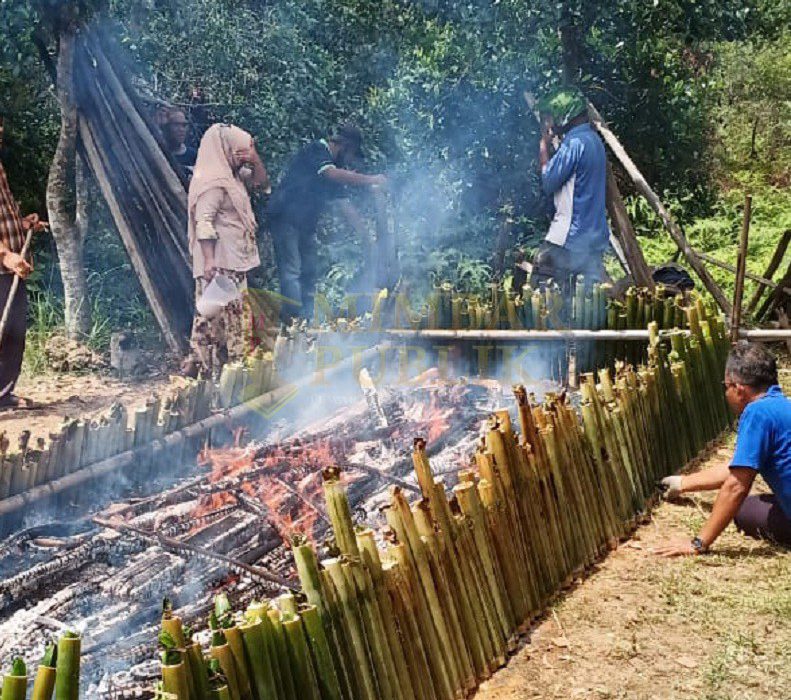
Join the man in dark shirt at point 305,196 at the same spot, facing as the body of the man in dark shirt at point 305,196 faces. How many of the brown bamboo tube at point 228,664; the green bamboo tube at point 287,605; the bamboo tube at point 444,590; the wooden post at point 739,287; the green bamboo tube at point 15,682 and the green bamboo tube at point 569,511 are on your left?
0

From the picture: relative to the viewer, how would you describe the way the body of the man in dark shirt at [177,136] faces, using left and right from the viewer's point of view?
facing the viewer and to the right of the viewer

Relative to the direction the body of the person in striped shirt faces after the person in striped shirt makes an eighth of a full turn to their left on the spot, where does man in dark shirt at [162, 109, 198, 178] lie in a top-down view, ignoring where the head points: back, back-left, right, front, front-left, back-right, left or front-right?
front

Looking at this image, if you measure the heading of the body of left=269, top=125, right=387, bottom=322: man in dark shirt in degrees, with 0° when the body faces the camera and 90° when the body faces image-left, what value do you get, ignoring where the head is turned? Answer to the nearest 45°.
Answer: approximately 270°

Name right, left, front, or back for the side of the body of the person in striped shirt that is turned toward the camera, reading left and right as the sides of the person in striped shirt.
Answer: right

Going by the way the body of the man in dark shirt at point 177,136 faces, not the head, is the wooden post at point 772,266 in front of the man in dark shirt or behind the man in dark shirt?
in front

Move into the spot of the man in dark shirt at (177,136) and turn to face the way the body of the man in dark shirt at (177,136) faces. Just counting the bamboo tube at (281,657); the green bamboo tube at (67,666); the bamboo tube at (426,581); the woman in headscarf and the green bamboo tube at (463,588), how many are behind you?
0

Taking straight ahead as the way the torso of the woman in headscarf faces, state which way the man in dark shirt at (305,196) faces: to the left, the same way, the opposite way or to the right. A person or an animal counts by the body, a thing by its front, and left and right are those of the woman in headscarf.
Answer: the same way

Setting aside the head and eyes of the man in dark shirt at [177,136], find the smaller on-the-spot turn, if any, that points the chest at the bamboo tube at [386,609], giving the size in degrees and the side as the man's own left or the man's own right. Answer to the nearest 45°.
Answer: approximately 45° to the man's own right

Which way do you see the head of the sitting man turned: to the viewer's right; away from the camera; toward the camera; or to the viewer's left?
to the viewer's left

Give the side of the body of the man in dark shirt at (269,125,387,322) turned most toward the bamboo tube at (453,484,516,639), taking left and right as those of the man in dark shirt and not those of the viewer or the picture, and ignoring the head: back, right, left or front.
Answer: right

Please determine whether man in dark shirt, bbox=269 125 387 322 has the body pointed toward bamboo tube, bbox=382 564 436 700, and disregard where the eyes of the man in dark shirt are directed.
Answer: no

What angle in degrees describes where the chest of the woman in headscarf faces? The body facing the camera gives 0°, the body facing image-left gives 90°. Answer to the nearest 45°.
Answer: approximately 270°

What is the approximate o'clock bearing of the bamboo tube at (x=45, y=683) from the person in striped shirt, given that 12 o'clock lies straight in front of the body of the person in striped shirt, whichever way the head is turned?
The bamboo tube is roughly at 3 o'clock from the person in striped shirt.

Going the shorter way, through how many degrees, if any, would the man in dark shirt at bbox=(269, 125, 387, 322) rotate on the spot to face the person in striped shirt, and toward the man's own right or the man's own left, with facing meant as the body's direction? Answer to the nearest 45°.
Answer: approximately 135° to the man's own right

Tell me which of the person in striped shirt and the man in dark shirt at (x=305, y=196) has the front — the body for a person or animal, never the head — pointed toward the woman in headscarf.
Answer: the person in striped shirt

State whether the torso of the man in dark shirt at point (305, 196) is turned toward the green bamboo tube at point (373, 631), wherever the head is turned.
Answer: no

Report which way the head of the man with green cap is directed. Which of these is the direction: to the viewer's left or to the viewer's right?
to the viewer's left

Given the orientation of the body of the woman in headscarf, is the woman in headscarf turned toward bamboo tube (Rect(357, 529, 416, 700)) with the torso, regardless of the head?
no

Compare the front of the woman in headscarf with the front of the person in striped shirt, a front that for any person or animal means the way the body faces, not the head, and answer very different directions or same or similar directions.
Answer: same or similar directions
